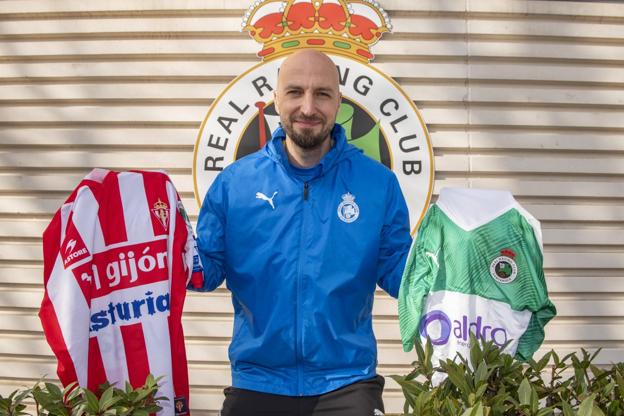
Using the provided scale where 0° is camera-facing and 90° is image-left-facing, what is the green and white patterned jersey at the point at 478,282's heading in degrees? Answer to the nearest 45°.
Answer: approximately 0°

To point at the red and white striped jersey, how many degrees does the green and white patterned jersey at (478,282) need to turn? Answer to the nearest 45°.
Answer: approximately 90° to its right

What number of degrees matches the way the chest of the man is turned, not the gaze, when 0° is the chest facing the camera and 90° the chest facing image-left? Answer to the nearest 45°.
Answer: approximately 0°
